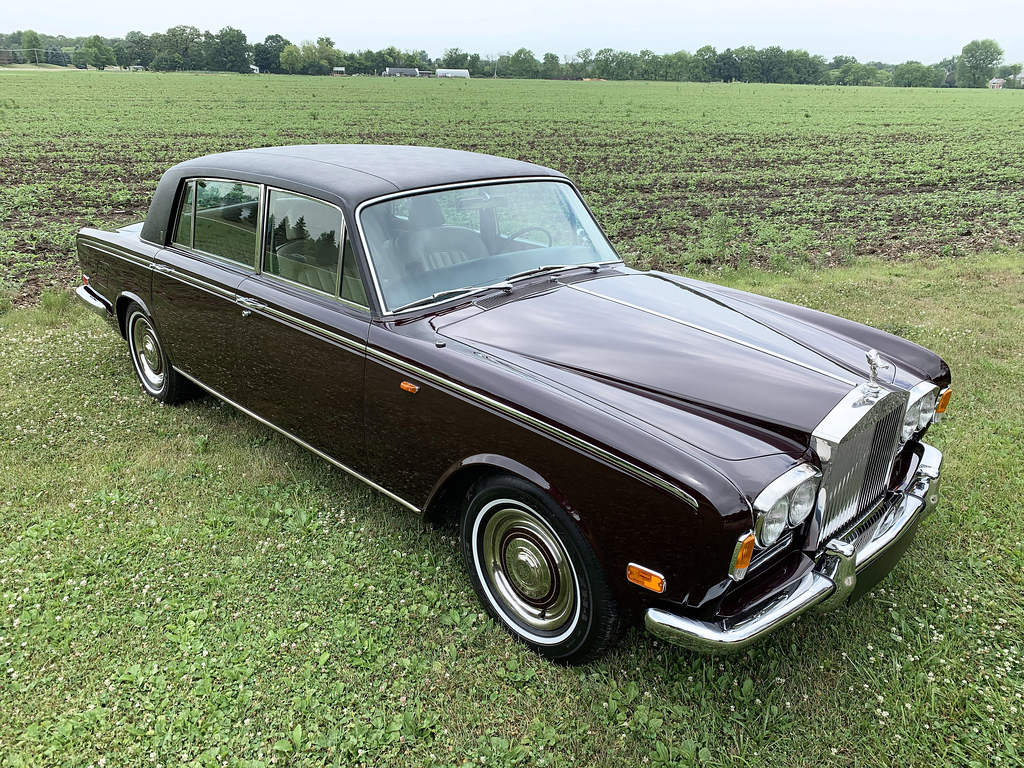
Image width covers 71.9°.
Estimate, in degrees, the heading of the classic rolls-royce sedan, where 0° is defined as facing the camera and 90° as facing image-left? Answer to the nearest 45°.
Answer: approximately 315°
